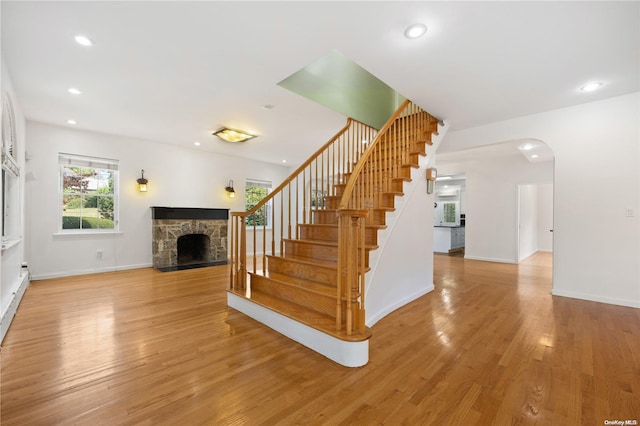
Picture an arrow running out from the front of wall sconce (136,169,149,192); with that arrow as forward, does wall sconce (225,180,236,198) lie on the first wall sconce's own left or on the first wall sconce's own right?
on the first wall sconce's own left

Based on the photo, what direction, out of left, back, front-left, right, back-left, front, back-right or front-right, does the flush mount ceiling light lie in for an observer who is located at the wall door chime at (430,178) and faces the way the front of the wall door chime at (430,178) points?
back-right

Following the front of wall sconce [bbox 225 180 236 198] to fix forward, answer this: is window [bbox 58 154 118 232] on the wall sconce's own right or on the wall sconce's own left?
on the wall sconce's own right

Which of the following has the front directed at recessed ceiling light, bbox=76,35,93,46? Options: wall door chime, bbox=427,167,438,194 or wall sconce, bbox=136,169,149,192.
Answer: wall sconce, bbox=136,169,149,192

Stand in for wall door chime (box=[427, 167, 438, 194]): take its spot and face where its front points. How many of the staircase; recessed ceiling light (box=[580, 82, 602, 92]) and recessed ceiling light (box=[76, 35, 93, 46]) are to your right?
2

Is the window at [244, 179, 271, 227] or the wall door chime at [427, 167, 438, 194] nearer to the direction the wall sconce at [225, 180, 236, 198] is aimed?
the wall door chime

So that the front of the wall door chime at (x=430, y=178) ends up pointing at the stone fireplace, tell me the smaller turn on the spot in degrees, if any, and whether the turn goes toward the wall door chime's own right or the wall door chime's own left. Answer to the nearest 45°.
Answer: approximately 135° to the wall door chime's own right

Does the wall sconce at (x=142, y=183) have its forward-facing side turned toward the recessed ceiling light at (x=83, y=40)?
yes
